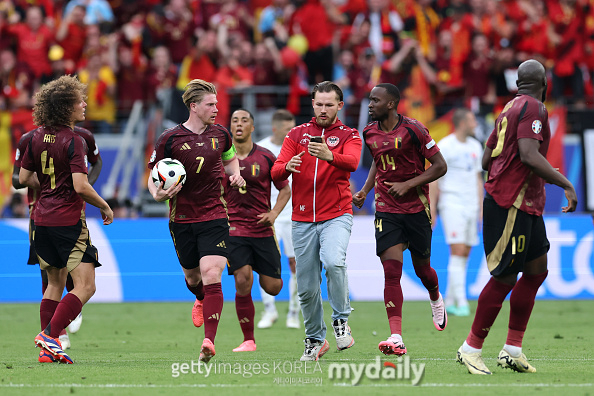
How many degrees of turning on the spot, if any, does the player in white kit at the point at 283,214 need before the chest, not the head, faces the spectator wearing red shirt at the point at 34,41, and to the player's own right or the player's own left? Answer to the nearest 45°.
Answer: approximately 135° to the player's own right

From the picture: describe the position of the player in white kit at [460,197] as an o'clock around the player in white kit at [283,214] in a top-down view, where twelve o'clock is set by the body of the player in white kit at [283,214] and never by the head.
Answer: the player in white kit at [460,197] is roughly at 8 o'clock from the player in white kit at [283,214].

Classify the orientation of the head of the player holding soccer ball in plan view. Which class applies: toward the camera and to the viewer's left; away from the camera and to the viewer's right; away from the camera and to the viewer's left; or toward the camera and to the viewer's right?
toward the camera and to the viewer's right

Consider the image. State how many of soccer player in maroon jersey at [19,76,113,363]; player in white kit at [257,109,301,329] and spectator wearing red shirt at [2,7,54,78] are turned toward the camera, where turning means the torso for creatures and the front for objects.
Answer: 2

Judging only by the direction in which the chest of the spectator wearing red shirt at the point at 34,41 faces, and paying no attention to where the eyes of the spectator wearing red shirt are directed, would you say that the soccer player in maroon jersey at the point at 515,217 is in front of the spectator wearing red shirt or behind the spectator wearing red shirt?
in front

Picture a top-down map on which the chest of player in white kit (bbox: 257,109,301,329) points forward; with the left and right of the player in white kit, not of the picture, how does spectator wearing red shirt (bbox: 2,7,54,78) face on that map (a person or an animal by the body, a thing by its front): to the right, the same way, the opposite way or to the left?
the same way

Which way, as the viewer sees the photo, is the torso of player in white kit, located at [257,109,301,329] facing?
toward the camera

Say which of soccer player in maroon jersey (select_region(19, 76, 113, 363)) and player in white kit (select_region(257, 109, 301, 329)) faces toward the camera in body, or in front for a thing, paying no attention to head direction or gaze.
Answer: the player in white kit

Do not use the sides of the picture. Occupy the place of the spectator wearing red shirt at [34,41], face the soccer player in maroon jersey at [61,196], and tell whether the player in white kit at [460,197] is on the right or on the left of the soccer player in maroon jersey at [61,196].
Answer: left

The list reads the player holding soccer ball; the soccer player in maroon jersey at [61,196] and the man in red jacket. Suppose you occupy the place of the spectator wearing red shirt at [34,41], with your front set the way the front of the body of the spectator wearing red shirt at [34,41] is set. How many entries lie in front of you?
3

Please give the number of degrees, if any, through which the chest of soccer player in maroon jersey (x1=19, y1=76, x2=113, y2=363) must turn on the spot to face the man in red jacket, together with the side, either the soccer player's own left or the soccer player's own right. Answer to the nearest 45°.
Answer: approximately 45° to the soccer player's own right

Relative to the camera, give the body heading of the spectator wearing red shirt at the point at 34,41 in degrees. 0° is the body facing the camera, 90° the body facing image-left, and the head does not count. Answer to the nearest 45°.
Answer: approximately 0°

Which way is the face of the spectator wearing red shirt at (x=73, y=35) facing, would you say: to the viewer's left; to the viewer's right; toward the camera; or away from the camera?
toward the camera

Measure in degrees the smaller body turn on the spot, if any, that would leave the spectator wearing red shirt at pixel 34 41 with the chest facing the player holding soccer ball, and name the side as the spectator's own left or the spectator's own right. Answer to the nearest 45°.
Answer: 0° — they already face them

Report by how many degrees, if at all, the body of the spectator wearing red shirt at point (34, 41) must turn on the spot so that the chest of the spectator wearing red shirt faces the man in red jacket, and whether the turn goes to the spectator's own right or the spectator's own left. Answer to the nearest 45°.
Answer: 0° — they already face them

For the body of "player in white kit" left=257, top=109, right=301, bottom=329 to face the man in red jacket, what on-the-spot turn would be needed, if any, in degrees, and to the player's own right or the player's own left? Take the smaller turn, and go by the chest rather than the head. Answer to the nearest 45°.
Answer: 0° — they already face them

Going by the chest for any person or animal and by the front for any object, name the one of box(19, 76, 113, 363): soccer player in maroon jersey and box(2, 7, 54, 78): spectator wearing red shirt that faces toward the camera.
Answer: the spectator wearing red shirt

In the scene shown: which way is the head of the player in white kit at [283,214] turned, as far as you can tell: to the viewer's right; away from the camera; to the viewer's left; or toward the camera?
toward the camera
